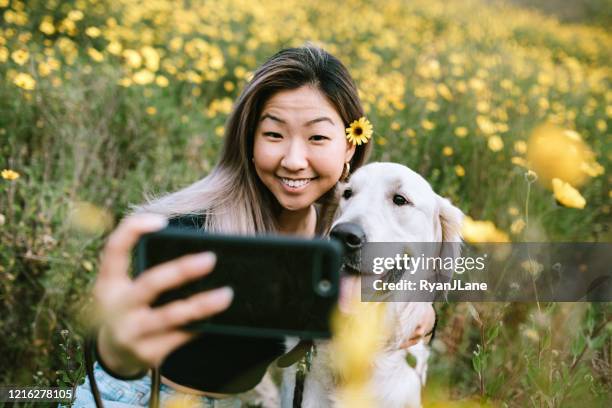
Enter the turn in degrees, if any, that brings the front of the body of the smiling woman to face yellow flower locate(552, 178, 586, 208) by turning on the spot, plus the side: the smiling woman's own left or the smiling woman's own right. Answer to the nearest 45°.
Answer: approximately 90° to the smiling woman's own left

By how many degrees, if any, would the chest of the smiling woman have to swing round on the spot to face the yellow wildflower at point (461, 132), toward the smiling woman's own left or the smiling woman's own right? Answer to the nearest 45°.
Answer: approximately 135° to the smiling woman's own left

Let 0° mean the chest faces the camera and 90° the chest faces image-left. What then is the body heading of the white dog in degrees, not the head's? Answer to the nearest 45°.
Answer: approximately 45°
